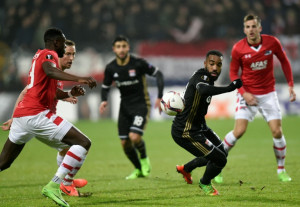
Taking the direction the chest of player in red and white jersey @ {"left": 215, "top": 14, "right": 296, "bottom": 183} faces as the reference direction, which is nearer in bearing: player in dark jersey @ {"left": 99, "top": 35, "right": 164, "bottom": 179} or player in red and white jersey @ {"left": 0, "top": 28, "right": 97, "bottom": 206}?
the player in red and white jersey

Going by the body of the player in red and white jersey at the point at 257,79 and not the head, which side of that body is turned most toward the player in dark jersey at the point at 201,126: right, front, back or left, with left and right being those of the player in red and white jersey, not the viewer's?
front

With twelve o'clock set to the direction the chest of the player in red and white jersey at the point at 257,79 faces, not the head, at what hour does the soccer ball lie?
The soccer ball is roughly at 1 o'clock from the player in red and white jersey.

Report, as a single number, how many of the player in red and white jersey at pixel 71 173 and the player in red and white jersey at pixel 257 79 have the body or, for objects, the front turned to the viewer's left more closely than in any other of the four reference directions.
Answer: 0

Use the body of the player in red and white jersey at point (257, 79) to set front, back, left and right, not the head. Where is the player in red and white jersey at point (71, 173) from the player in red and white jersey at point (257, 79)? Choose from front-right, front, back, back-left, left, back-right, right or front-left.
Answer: front-right

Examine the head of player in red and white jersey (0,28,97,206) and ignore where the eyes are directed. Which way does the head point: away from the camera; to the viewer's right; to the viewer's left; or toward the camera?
to the viewer's right

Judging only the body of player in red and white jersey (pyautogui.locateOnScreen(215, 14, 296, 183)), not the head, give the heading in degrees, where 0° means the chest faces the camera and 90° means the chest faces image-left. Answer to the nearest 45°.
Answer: approximately 0°

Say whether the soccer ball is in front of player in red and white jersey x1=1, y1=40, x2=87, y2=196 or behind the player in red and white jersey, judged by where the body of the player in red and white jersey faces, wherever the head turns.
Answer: in front

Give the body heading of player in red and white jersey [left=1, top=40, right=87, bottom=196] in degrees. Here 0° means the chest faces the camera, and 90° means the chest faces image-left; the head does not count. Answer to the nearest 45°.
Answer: approximately 315°

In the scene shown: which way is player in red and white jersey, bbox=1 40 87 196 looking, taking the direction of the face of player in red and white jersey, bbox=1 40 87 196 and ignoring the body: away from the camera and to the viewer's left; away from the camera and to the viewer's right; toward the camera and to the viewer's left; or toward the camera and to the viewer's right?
toward the camera and to the viewer's right
